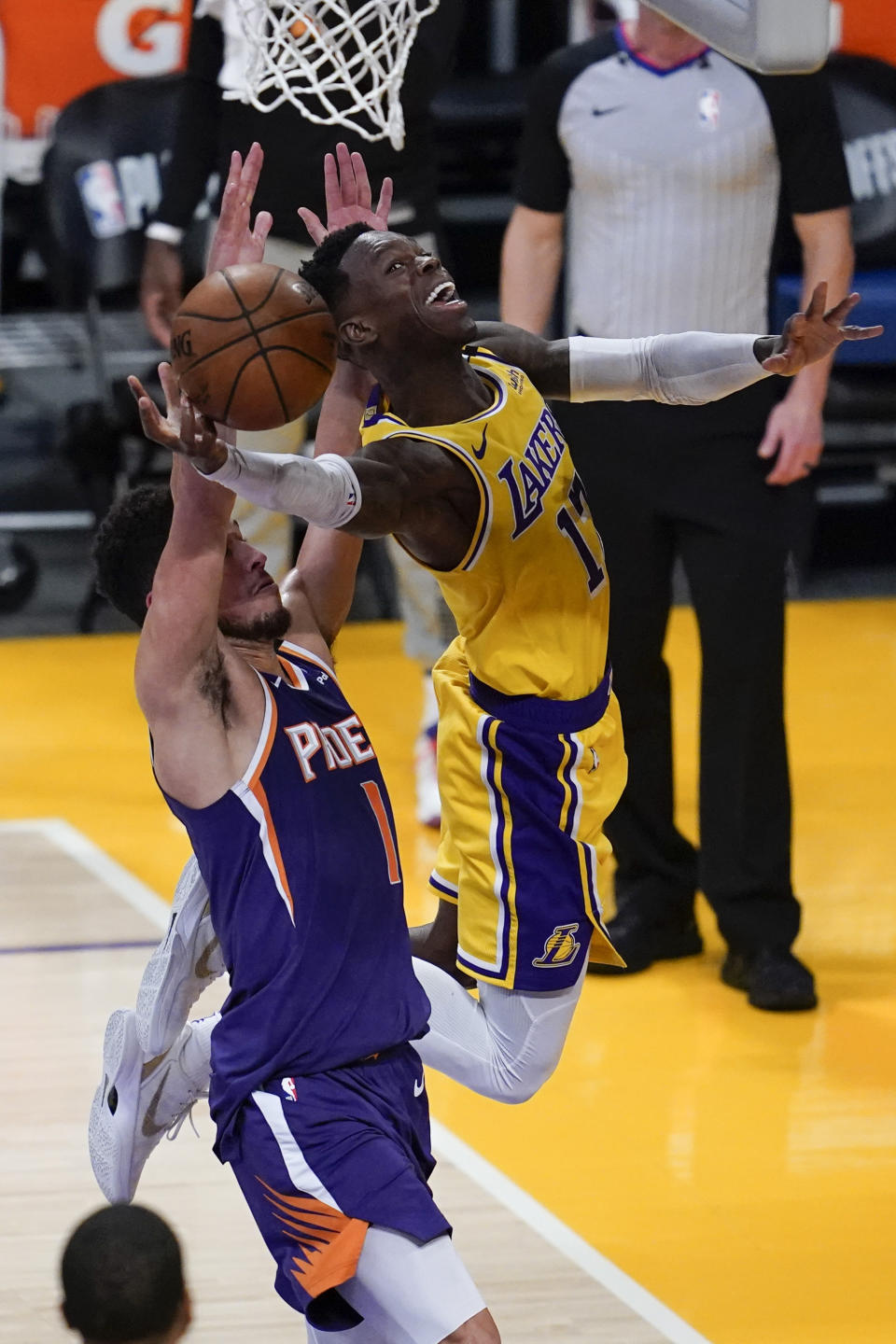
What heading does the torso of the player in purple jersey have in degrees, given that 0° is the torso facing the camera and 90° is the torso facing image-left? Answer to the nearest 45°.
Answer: approximately 315°

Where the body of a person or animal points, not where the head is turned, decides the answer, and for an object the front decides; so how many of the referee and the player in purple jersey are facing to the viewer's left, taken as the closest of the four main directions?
0

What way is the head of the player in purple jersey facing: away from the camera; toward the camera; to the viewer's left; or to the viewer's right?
to the viewer's right

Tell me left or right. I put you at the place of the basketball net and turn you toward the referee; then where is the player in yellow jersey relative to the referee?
right

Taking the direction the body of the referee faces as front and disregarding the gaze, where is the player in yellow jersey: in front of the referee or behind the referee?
in front

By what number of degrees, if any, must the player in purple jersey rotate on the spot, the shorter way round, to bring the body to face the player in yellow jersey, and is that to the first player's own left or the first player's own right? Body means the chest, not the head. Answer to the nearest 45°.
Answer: approximately 90° to the first player's own left
